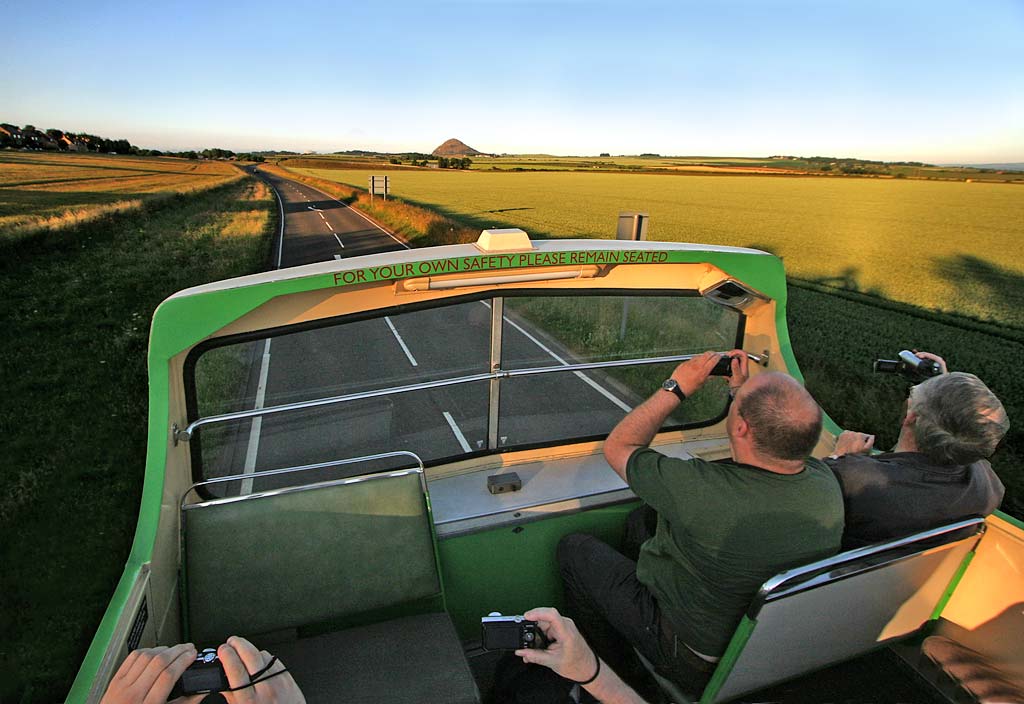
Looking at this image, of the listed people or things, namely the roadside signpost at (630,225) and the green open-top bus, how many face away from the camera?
2

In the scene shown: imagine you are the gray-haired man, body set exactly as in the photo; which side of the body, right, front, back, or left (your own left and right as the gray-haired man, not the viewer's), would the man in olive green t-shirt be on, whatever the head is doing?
left

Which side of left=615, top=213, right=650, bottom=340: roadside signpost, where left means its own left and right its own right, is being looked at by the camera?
back

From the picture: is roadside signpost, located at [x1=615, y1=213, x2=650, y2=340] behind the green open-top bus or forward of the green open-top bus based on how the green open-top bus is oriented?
forward

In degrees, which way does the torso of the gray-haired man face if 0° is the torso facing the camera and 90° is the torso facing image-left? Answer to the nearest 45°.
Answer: approximately 135°

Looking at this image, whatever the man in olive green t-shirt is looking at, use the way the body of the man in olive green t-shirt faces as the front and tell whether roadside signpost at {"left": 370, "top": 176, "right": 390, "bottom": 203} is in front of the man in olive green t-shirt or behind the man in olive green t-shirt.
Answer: in front

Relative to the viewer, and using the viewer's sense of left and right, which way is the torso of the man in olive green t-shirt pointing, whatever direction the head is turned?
facing away from the viewer and to the left of the viewer

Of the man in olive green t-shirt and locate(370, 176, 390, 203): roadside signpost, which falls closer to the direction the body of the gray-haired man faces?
the roadside signpost

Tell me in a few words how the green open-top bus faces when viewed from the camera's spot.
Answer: facing away from the viewer

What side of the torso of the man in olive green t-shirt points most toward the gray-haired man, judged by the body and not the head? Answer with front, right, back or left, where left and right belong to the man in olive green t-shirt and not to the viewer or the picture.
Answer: right

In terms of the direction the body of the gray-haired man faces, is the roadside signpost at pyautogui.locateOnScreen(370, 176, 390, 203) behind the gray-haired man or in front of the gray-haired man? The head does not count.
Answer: in front
